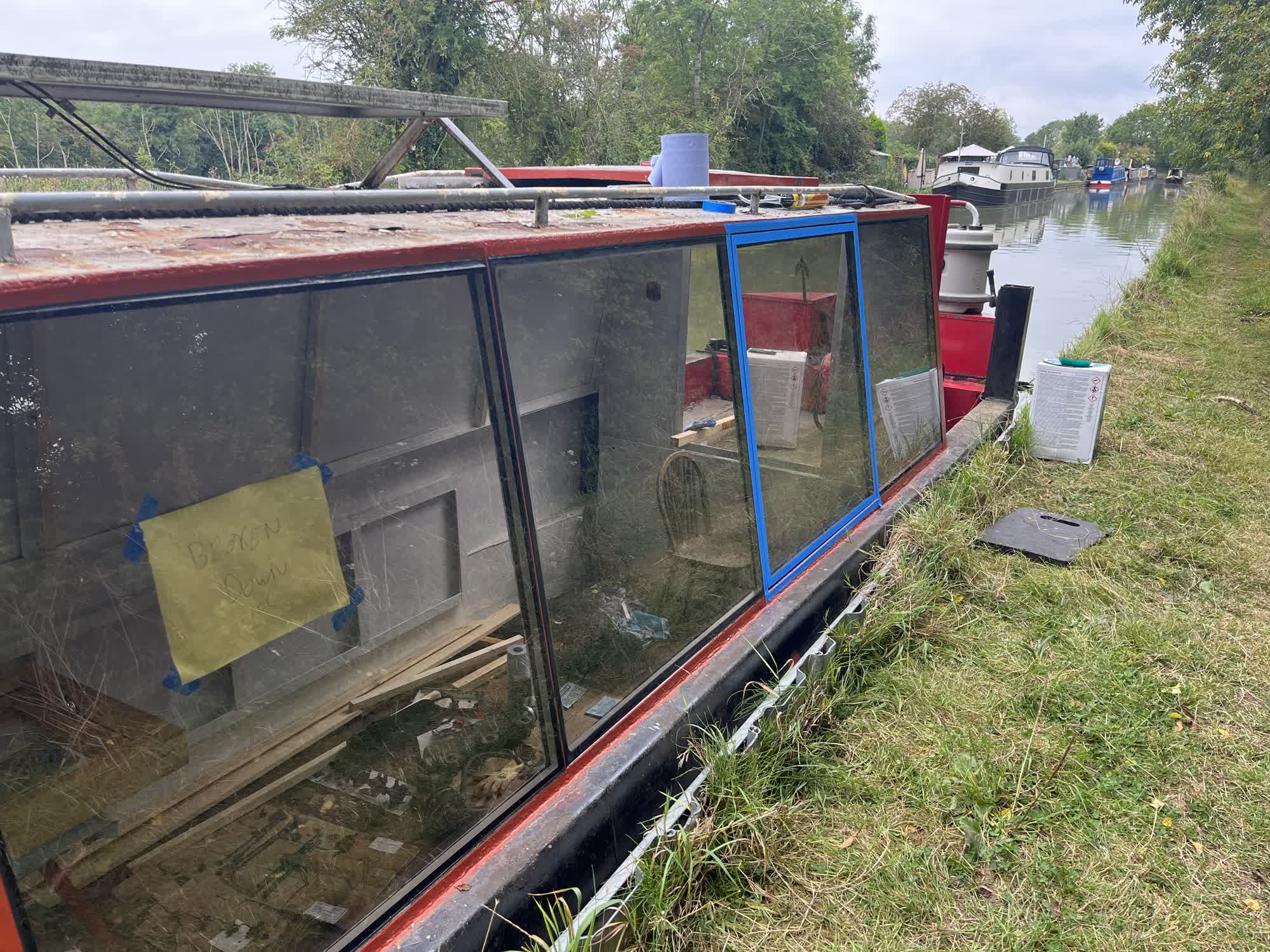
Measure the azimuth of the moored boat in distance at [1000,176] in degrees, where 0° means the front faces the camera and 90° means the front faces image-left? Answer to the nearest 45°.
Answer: approximately 45°

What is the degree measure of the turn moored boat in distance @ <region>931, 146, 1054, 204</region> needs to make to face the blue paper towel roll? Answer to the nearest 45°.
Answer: approximately 45° to its left

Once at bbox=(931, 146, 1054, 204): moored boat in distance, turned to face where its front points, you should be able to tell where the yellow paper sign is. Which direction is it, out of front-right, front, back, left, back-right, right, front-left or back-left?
front-left

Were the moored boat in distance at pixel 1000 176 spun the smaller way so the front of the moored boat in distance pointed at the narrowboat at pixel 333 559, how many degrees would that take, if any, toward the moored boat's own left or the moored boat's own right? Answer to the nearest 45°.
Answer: approximately 45° to the moored boat's own left

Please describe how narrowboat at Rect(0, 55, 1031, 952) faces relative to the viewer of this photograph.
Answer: facing away from the viewer and to the right of the viewer

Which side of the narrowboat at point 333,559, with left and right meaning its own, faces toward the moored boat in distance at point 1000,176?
front
